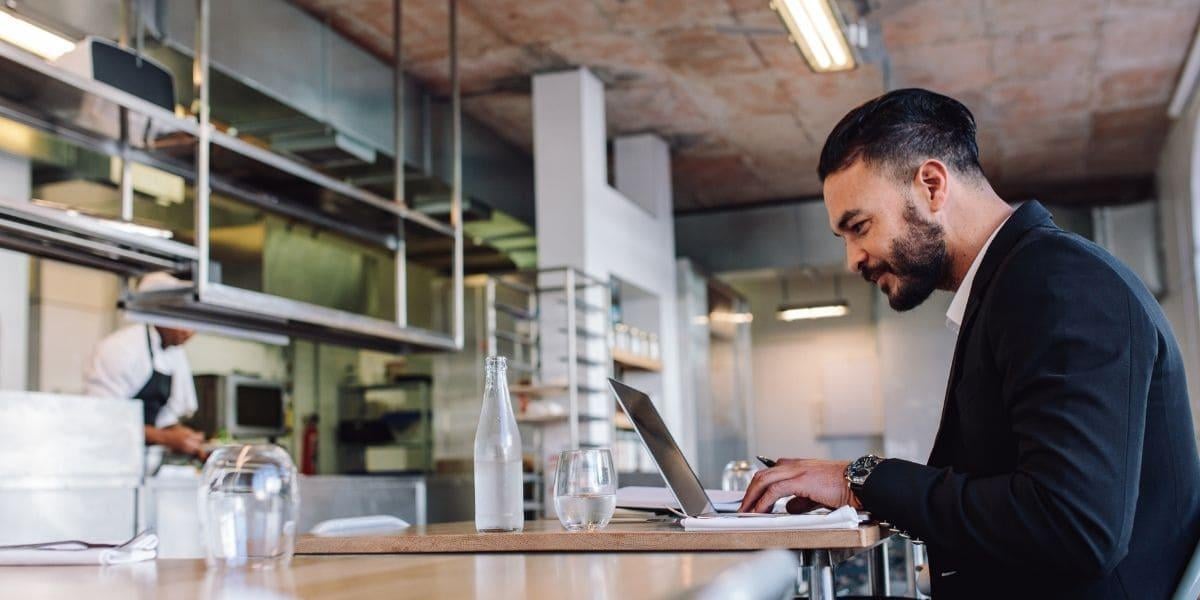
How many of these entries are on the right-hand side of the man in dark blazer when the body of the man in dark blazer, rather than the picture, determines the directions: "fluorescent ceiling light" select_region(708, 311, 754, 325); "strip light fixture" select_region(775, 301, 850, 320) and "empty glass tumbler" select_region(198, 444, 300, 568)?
2

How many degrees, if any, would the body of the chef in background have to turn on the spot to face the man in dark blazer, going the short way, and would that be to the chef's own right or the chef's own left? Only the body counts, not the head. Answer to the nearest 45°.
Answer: approximately 45° to the chef's own right

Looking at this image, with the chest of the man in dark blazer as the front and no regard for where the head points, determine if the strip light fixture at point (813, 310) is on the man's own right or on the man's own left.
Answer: on the man's own right

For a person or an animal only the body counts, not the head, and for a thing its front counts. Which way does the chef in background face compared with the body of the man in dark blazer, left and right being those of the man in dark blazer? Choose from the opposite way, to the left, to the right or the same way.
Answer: the opposite way

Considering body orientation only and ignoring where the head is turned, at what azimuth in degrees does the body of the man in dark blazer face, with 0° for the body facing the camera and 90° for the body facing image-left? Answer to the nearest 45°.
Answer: approximately 90°

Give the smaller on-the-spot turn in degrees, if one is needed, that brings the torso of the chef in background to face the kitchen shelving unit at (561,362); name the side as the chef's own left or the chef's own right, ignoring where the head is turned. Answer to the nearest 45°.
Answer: approximately 45° to the chef's own left

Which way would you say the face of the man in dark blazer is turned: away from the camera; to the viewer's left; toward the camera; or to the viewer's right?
to the viewer's left

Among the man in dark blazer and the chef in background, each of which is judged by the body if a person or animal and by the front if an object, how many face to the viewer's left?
1

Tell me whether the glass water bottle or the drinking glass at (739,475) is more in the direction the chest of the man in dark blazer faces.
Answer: the glass water bottle
